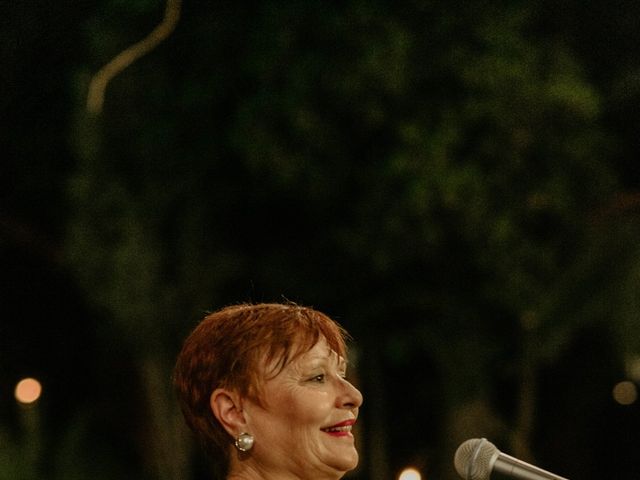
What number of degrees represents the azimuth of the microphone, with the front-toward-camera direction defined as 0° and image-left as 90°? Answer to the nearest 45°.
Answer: approximately 90°

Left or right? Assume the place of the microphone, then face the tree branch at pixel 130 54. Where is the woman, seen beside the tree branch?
left

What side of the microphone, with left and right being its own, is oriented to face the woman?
front

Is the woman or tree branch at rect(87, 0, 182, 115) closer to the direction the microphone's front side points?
the woman

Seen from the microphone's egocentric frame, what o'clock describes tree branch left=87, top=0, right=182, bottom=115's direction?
The tree branch is roughly at 2 o'clock from the microphone.

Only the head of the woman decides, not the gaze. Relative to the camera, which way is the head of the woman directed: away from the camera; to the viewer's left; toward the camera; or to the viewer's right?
to the viewer's right
